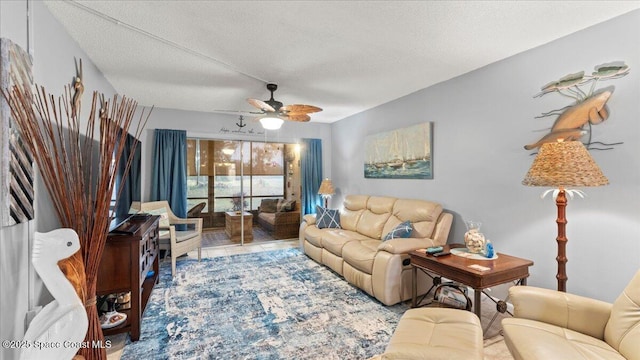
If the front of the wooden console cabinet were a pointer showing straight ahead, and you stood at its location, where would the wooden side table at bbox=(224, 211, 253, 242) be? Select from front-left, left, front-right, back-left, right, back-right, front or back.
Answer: front-left

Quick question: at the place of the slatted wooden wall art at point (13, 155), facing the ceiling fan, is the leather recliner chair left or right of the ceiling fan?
right

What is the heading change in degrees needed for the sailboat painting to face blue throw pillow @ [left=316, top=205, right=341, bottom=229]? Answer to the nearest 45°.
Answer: approximately 45° to its right

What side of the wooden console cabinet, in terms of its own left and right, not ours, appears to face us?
right

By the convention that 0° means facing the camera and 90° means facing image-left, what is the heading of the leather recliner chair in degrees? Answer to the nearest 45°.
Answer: approximately 90°

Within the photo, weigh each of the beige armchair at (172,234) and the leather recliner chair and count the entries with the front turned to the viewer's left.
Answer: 1

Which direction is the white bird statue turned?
to the viewer's right

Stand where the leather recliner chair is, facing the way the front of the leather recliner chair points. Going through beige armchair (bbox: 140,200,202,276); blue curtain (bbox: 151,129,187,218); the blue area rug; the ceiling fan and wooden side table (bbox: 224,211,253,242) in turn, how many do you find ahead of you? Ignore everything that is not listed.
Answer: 5

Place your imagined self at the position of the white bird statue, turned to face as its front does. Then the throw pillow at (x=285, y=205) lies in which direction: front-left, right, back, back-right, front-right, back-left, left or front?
front-left

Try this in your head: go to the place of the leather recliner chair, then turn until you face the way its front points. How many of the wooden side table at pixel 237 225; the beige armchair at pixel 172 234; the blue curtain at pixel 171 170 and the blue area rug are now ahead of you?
4

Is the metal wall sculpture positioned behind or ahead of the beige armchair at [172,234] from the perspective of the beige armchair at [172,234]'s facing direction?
ahead

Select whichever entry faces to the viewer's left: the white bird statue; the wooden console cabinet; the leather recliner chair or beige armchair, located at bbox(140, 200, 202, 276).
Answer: the leather recliner chair

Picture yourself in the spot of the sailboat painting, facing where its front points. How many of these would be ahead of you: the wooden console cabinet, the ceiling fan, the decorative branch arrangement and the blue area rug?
4
